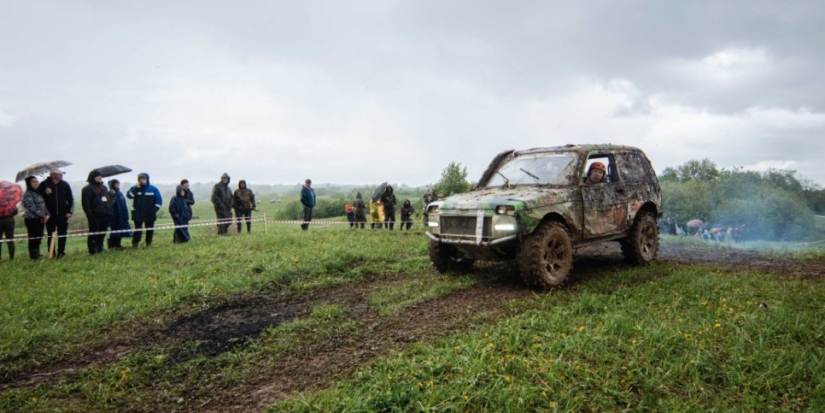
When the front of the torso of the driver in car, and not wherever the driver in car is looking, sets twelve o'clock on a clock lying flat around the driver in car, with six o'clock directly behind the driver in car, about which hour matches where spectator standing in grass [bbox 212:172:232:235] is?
The spectator standing in grass is roughly at 2 o'clock from the driver in car.

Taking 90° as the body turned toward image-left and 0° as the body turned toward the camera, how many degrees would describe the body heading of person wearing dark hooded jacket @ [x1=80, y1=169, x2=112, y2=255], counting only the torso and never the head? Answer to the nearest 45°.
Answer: approximately 315°

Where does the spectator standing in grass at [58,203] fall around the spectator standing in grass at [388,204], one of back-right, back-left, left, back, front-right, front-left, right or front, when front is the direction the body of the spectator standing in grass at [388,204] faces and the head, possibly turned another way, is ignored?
front-right

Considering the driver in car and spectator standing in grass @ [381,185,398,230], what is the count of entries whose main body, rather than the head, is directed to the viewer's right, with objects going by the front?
0

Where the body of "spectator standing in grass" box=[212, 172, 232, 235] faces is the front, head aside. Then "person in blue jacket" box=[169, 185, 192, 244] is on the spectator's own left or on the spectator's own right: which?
on the spectator's own right

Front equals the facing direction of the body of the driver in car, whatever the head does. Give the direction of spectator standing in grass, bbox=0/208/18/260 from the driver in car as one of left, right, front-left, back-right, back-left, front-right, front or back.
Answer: front-right

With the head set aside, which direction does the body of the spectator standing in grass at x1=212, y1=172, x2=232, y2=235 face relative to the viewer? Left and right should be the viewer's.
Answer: facing the viewer and to the right of the viewer

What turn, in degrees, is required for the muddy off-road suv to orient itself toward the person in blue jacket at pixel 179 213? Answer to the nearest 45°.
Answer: approximately 45° to its right

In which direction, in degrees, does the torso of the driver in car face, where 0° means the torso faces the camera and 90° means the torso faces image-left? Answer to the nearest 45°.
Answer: approximately 45°

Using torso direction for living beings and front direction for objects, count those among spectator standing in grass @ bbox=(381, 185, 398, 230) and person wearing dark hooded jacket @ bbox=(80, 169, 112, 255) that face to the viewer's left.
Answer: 0

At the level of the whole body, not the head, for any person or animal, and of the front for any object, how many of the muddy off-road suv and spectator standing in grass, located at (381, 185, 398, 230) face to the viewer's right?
0

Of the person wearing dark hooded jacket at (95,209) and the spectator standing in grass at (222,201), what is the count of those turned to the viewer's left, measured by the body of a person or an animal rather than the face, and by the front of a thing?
0

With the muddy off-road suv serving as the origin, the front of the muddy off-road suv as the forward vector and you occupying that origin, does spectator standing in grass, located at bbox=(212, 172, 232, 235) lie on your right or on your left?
on your right

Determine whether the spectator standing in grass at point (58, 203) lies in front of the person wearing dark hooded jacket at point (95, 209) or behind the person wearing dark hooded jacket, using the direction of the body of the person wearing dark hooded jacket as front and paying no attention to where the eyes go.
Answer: behind
